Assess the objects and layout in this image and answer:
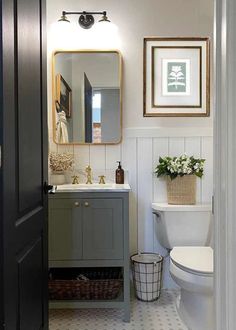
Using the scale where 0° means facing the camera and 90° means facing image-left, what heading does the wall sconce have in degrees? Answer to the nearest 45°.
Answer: approximately 0°

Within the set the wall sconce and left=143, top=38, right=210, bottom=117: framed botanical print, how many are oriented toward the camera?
2

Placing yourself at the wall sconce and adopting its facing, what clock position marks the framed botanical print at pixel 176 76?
The framed botanical print is roughly at 9 o'clock from the wall sconce.

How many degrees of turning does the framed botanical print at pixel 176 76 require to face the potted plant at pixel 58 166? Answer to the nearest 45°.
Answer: approximately 90° to its right
